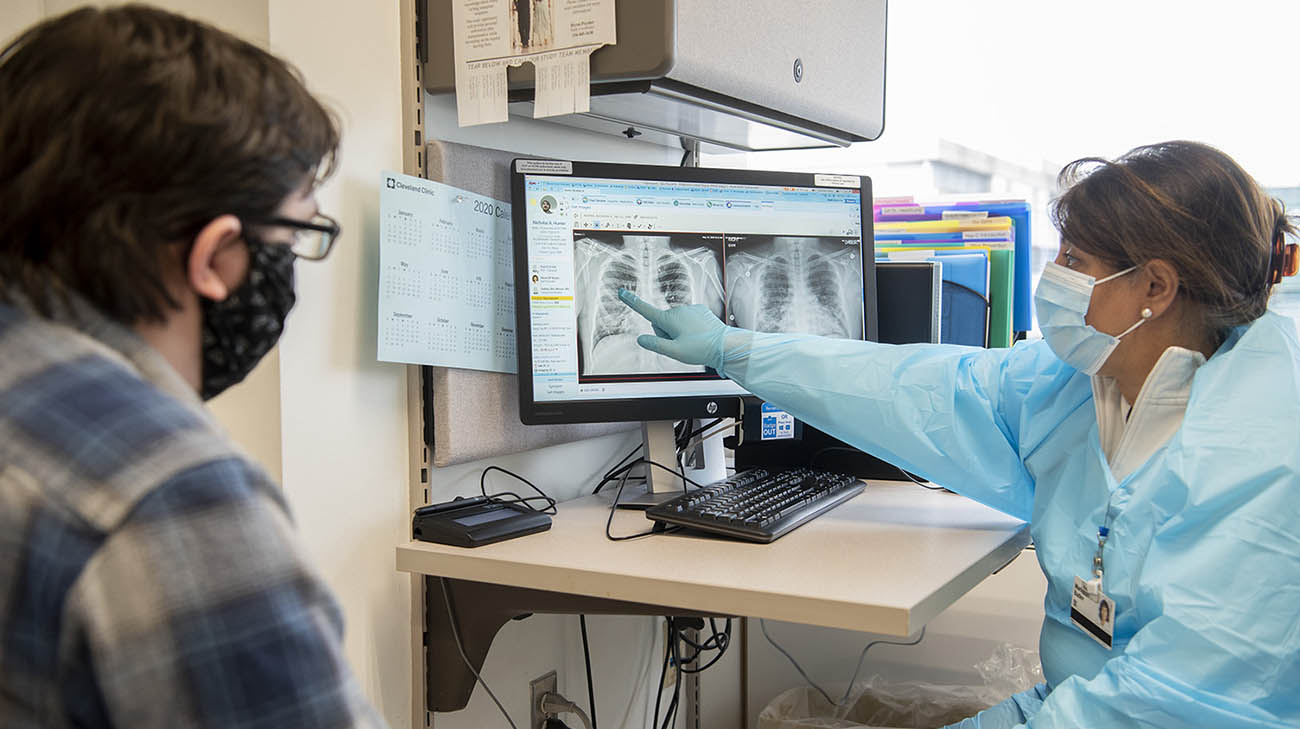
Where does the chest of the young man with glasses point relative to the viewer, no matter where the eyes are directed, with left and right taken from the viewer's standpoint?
facing away from the viewer and to the right of the viewer

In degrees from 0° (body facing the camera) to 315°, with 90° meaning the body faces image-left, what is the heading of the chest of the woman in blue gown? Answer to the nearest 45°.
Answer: approximately 45°

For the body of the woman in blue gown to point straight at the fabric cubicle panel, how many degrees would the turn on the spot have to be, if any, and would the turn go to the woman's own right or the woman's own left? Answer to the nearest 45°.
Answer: approximately 45° to the woman's own right

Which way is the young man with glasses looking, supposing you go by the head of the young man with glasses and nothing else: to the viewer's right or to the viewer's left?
to the viewer's right

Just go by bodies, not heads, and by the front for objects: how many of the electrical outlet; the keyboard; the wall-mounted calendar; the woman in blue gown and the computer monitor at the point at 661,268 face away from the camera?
0

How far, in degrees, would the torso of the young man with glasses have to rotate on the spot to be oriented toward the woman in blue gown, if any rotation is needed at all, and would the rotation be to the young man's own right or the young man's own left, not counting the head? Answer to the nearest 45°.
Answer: approximately 45° to the young man's own right

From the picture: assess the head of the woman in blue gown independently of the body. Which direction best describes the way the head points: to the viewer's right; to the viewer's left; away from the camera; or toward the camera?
to the viewer's left

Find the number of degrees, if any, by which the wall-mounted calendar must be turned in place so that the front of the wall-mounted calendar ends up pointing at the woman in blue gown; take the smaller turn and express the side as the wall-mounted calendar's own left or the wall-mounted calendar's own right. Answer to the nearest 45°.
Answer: approximately 45° to the wall-mounted calendar's own left

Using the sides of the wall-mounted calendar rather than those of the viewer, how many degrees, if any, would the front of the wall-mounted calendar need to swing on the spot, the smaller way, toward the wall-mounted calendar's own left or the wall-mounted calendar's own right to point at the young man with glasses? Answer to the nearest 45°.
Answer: approximately 45° to the wall-mounted calendar's own right

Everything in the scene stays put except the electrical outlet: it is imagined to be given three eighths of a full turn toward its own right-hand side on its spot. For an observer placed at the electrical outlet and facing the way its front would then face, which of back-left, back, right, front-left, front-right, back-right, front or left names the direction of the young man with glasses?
left
